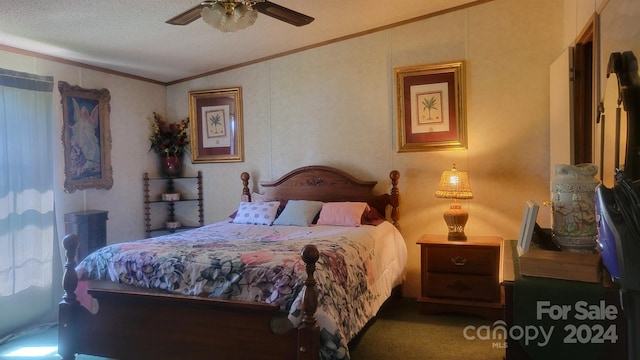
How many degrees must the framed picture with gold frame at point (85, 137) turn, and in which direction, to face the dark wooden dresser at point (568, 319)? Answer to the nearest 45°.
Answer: approximately 45° to its right

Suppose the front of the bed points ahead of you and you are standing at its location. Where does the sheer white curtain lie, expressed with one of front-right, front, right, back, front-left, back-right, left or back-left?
right

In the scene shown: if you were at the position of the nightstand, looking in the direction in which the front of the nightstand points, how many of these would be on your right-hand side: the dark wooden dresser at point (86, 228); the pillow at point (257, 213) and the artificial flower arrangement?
3

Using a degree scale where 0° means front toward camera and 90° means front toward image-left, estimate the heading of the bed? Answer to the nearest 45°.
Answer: approximately 45°

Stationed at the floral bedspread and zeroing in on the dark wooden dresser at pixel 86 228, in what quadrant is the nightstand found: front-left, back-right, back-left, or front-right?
back-right

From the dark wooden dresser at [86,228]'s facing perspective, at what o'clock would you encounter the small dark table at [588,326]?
The small dark table is roughly at 1 o'clock from the dark wooden dresser.

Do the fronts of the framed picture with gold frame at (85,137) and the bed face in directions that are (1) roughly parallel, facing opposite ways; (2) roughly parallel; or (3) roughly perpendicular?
roughly perpendicular

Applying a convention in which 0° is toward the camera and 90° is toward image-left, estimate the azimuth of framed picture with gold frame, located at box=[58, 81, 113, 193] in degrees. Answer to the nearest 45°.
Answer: approximately 315°

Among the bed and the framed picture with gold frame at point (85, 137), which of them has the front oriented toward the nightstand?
the framed picture with gold frame

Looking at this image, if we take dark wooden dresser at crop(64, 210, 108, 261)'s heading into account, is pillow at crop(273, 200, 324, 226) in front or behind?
in front

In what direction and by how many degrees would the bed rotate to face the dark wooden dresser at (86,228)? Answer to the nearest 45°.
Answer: approximately 90° to its right

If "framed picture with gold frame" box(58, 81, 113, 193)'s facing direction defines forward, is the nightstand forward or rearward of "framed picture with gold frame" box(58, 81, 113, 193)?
forward

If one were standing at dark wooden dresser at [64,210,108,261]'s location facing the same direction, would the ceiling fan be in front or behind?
in front
